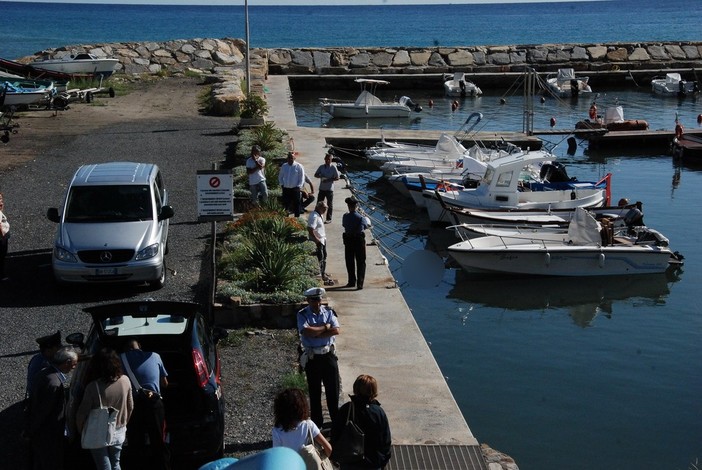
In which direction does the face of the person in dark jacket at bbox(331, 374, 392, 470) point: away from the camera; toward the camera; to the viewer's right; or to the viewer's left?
away from the camera

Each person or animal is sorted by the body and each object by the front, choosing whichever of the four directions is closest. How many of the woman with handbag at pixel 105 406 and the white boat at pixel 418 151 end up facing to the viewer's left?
1

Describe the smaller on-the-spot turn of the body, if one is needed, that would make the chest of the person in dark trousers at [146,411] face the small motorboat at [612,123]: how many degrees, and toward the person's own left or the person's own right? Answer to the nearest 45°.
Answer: approximately 45° to the person's own right

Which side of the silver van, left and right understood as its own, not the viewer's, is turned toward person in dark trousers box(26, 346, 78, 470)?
front

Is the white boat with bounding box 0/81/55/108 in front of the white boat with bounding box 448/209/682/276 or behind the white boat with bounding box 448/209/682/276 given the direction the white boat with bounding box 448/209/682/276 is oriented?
in front

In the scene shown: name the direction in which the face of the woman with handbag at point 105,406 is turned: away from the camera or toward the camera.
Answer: away from the camera

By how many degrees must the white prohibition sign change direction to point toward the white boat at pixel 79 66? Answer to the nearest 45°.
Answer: approximately 180°

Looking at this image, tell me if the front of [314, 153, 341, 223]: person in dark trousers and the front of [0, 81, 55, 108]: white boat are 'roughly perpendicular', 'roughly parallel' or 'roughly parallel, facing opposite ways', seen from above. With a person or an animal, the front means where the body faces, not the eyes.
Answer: roughly perpendicular

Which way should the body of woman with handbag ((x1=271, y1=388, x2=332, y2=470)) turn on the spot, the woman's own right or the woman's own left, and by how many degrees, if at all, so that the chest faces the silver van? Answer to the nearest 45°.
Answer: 0° — they already face it

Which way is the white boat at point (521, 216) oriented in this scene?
to the viewer's left

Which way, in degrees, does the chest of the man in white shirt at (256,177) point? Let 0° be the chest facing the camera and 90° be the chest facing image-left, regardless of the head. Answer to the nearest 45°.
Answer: approximately 315°

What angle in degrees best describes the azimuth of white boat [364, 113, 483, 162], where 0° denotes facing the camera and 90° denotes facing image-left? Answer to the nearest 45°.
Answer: approximately 90°

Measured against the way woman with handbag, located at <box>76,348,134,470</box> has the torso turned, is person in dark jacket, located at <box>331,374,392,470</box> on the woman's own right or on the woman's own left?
on the woman's own right

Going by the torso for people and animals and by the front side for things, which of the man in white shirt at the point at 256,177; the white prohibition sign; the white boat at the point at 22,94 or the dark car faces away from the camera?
the dark car
